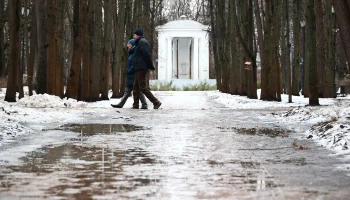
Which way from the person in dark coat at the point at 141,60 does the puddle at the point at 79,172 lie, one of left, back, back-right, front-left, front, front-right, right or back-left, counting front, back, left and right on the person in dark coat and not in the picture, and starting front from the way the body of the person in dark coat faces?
left

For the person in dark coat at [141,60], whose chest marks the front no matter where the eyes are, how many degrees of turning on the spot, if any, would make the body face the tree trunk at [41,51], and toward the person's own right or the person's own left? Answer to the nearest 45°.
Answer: approximately 45° to the person's own right

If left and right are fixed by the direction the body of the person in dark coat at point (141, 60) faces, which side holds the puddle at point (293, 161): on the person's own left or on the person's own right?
on the person's own left

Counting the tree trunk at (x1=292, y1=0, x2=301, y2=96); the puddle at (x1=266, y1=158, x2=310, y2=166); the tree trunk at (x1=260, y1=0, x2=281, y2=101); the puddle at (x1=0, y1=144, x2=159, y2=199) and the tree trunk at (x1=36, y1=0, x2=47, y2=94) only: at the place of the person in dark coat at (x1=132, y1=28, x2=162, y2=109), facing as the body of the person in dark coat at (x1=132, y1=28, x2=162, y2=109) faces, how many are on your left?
2

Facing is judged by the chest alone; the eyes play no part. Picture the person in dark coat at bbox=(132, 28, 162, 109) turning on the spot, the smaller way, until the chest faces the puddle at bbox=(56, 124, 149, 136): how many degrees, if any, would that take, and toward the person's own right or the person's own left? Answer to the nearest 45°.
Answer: approximately 90° to the person's own left

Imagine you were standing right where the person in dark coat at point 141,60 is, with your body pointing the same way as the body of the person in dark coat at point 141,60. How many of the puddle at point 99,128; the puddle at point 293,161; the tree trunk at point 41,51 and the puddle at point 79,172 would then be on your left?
3

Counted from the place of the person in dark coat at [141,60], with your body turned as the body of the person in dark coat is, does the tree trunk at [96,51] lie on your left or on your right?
on your right

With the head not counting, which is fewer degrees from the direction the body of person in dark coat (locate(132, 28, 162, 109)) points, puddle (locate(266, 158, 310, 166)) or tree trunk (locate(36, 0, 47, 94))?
the tree trunk

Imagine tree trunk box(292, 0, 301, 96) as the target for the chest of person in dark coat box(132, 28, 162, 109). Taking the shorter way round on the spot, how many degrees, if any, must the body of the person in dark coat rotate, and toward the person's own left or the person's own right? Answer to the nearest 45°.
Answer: approximately 135° to the person's own right

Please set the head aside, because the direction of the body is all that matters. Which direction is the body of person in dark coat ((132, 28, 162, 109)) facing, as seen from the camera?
to the viewer's left
